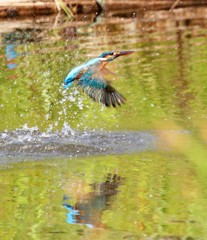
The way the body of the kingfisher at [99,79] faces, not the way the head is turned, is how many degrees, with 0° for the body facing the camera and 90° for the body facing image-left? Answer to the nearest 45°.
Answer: approximately 270°
